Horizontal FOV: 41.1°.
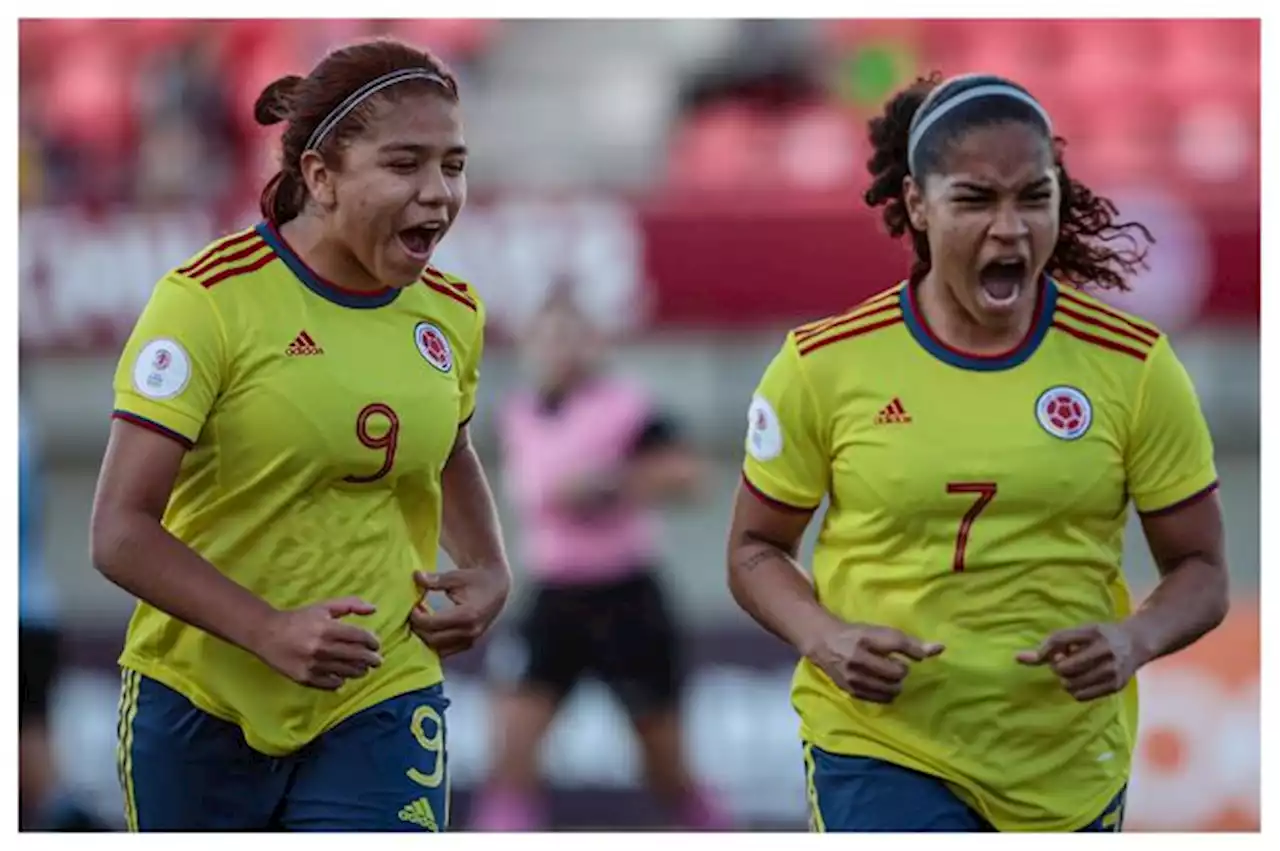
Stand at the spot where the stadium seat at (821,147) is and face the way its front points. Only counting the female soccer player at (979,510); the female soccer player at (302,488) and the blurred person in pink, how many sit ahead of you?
3

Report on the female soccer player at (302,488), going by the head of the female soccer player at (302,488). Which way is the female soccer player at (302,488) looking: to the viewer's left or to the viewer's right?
to the viewer's right

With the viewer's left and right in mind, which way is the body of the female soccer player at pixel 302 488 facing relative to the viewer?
facing the viewer and to the right of the viewer

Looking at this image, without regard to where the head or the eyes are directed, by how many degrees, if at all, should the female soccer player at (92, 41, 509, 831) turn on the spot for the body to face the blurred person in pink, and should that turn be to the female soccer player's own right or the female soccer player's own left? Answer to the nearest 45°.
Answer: approximately 135° to the female soccer player's own left

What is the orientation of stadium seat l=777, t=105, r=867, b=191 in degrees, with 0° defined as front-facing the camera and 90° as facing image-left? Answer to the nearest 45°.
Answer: approximately 0°

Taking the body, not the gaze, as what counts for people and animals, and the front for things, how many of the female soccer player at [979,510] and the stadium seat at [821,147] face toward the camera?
2

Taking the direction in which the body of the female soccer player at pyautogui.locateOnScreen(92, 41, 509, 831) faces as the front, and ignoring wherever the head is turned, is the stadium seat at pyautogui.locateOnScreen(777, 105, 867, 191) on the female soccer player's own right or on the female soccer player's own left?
on the female soccer player's own left

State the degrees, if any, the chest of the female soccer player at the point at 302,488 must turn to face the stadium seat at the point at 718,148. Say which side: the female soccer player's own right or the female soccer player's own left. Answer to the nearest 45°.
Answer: approximately 135° to the female soccer player's own left
